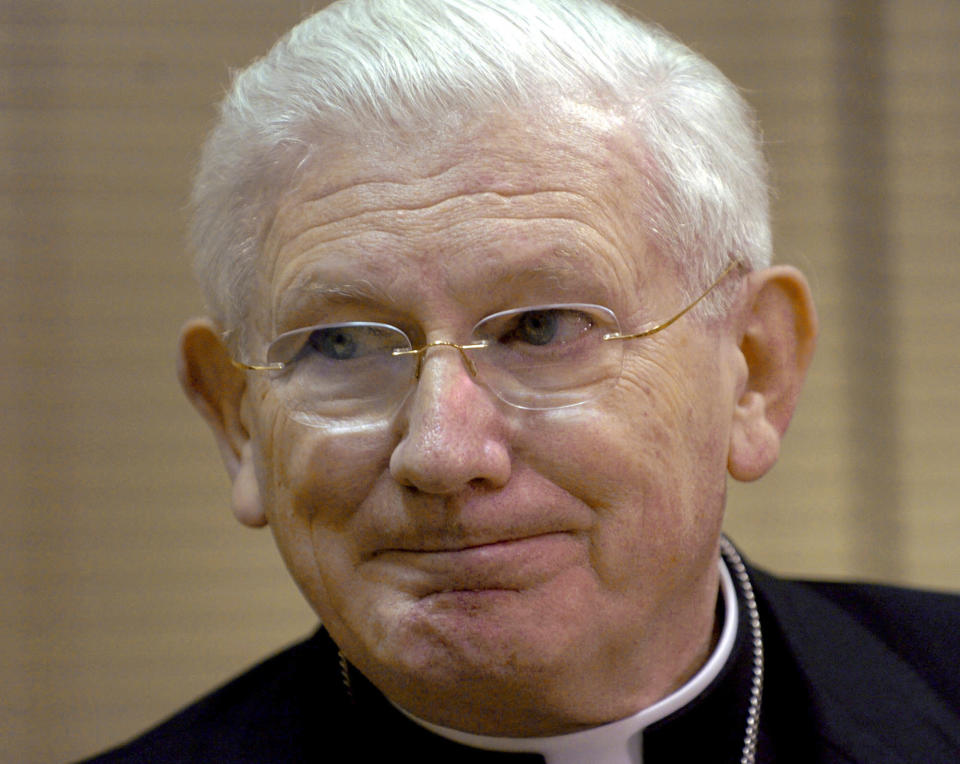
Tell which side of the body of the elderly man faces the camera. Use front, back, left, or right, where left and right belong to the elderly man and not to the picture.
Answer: front

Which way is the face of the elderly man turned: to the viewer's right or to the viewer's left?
to the viewer's left
